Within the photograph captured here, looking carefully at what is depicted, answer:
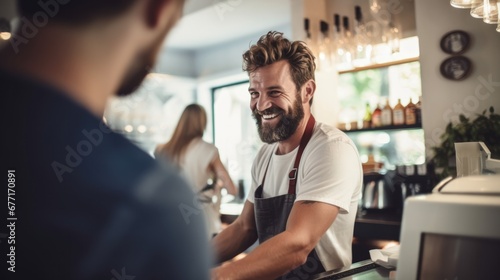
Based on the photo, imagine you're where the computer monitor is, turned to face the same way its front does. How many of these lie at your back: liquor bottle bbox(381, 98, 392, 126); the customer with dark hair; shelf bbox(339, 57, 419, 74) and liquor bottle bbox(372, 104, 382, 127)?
3

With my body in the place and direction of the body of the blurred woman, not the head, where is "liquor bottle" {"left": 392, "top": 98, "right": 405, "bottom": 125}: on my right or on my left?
on my right

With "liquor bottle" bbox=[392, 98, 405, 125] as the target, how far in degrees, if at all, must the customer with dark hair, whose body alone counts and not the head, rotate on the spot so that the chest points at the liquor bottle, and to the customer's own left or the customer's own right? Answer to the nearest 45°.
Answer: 0° — they already face it

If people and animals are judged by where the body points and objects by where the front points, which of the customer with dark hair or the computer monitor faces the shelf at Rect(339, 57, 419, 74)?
the customer with dark hair

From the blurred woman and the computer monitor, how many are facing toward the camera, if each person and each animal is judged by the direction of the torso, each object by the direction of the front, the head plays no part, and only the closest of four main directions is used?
1

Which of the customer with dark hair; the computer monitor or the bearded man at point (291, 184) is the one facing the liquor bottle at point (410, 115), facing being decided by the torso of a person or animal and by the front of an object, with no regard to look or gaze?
the customer with dark hair

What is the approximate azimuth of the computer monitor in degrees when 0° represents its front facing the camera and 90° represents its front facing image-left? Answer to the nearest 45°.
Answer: approximately 0°

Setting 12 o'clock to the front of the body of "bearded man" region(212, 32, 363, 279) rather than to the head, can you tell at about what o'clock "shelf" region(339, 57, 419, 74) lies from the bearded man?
The shelf is roughly at 5 o'clock from the bearded man.

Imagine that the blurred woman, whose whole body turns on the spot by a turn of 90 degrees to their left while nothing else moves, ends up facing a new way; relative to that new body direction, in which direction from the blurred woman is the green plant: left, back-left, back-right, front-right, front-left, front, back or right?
back

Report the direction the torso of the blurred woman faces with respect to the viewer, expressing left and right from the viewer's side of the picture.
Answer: facing away from the viewer

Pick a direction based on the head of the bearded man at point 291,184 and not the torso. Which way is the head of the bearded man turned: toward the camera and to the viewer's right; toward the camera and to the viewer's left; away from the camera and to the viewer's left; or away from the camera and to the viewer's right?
toward the camera and to the viewer's left

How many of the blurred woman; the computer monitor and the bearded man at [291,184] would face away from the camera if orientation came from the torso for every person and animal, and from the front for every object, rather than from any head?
1

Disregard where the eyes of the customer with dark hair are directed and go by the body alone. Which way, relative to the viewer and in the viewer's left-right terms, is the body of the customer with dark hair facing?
facing away from the viewer and to the right of the viewer

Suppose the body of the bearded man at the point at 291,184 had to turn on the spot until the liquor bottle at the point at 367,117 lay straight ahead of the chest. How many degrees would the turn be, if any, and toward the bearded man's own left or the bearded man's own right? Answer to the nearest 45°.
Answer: approximately 135° to the bearded man's own right
